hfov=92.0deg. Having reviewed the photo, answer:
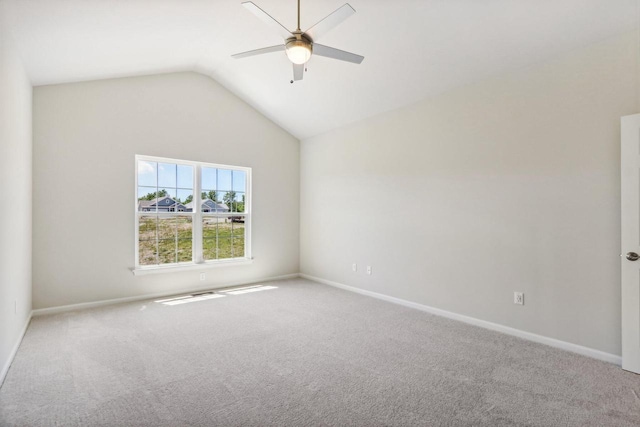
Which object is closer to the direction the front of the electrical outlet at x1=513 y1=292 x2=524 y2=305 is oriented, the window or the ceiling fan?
the ceiling fan

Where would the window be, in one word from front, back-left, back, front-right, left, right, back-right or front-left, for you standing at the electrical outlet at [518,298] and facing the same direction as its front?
right

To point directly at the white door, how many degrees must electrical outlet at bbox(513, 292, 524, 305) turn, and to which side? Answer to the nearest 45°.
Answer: approximately 45° to its left

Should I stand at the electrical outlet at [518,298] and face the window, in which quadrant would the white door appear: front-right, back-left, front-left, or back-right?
back-left

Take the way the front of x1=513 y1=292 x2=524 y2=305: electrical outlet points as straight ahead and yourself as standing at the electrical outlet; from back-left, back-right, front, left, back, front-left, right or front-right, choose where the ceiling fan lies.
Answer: front-right

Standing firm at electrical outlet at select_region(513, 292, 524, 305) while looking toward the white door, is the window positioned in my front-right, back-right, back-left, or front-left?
back-right
